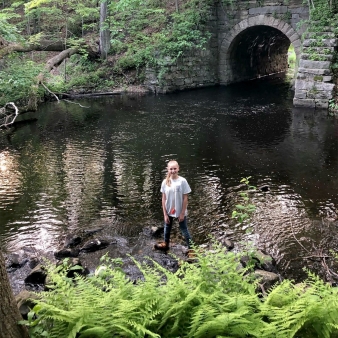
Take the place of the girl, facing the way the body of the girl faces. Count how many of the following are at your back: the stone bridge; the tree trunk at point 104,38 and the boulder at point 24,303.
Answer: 2

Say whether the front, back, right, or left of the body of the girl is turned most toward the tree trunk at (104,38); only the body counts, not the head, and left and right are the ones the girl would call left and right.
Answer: back

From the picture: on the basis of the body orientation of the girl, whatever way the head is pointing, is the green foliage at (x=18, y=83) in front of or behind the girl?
behind

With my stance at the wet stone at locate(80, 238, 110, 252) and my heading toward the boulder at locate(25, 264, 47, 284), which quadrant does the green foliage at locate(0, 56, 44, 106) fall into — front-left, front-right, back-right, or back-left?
back-right

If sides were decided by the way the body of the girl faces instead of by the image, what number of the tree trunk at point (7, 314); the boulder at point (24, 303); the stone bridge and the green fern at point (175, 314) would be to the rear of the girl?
1

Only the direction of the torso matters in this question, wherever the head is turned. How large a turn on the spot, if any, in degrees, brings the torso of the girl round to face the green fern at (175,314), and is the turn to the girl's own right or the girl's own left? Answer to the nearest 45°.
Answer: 0° — they already face it

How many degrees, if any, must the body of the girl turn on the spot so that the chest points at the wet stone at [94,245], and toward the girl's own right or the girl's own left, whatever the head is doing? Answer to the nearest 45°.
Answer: approximately 90° to the girl's own right

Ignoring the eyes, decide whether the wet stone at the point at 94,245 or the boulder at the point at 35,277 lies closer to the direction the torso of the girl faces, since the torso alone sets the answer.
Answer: the boulder

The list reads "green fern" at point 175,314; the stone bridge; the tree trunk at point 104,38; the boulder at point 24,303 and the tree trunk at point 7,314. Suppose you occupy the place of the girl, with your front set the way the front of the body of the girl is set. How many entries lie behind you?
2

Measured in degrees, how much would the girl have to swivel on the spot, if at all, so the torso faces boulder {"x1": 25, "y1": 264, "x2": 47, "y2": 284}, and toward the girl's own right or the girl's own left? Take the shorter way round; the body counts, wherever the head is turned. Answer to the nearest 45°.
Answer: approximately 90° to the girl's own right

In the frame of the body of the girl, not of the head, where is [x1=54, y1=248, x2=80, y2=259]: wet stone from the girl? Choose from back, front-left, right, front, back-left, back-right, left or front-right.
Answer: right

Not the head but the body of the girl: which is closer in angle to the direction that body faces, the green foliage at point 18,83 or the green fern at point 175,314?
the green fern

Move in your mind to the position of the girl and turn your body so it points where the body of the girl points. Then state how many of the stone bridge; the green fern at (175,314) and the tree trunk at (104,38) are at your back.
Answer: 2
